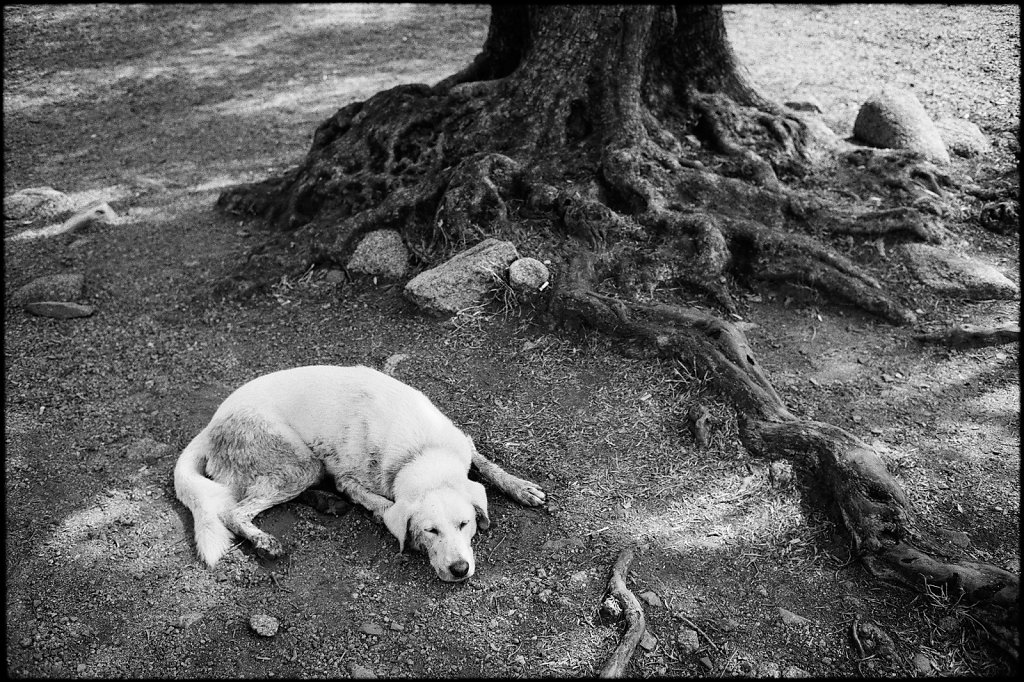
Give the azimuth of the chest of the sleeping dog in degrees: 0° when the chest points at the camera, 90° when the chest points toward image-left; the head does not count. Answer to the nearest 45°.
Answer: approximately 315°

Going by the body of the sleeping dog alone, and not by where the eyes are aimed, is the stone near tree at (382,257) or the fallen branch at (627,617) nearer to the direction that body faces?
the fallen branch

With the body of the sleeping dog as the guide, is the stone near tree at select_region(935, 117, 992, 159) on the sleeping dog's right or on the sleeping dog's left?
on the sleeping dog's left

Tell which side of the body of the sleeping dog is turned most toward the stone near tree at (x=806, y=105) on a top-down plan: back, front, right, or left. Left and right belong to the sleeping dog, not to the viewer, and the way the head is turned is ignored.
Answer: left

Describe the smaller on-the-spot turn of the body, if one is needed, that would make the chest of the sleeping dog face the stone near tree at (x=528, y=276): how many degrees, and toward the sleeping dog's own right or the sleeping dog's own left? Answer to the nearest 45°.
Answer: approximately 90° to the sleeping dog's own left

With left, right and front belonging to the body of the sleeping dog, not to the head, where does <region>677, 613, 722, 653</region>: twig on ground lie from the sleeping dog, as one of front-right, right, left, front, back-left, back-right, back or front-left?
front

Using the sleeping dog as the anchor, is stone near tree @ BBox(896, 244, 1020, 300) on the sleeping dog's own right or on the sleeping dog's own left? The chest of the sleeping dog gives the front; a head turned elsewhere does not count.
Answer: on the sleeping dog's own left

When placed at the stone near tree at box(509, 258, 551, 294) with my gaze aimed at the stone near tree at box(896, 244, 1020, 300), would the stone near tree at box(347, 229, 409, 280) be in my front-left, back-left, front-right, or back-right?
back-left

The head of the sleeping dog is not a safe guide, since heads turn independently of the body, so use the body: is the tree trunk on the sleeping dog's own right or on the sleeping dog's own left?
on the sleeping dog's own left

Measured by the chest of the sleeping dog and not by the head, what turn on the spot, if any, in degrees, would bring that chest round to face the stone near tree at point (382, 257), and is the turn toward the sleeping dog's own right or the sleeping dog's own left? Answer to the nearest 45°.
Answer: approximately 135° to the sleeping dog's own left

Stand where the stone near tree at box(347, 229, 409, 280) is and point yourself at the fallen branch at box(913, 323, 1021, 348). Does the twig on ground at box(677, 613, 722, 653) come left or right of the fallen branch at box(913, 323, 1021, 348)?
right

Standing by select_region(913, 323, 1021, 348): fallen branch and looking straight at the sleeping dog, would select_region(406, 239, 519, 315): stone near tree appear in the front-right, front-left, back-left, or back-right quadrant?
front-right

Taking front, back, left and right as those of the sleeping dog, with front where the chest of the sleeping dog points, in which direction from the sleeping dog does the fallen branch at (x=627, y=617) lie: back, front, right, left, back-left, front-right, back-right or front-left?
front

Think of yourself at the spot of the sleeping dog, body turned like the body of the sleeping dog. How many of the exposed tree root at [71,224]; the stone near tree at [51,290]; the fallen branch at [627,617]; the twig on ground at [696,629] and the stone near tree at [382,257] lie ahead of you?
2
